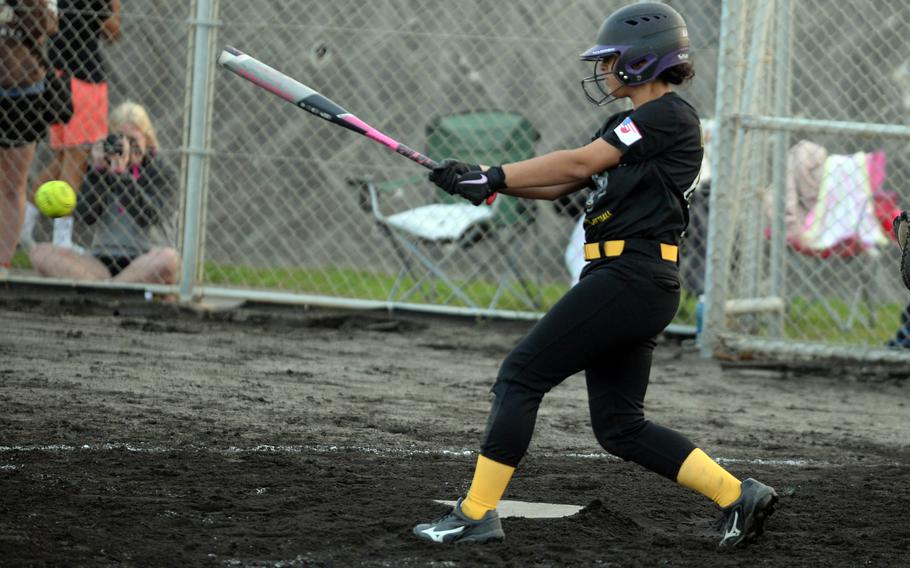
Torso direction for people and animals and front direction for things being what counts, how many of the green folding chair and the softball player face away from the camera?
0

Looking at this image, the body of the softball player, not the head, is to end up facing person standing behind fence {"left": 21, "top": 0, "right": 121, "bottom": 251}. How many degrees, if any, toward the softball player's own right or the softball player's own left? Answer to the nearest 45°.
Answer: approximately 45° to the softball player's own right

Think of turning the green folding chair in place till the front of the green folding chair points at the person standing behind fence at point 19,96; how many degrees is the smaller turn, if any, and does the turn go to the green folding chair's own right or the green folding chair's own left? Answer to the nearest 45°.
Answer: approximately 45° to the green folding chair's own right

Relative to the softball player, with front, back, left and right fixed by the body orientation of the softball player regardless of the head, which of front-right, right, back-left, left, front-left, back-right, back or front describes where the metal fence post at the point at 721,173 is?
right

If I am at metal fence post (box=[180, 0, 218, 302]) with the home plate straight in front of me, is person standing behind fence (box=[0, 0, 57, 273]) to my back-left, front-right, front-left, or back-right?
back-right

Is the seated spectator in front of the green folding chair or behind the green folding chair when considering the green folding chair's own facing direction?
in front

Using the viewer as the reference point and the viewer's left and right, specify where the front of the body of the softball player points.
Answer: facing to the left of the viewer

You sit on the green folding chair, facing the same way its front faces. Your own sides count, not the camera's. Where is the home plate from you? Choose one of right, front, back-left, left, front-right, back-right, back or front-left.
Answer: front-left

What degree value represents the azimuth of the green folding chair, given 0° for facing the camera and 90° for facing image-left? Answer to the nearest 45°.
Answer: approximately 45°

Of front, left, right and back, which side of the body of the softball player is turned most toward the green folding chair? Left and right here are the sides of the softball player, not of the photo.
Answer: right

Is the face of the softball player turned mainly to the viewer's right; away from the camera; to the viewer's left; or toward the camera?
to the viewer's left
